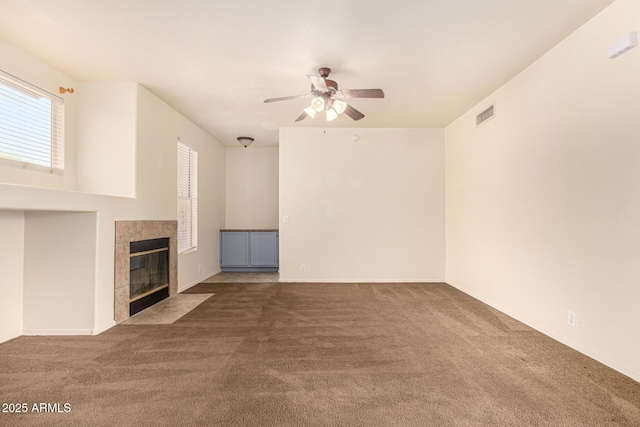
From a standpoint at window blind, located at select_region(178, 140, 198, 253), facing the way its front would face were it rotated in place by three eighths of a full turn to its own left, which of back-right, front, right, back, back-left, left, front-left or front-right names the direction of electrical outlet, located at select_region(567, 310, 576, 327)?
back

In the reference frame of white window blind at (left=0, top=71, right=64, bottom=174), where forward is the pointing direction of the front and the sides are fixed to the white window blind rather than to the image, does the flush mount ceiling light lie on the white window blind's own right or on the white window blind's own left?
on the white window blind's own left

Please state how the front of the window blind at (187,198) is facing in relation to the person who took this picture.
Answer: facing to the right of the viewer

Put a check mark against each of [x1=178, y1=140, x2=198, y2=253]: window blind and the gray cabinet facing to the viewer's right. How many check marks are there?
1

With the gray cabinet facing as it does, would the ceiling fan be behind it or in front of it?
in front

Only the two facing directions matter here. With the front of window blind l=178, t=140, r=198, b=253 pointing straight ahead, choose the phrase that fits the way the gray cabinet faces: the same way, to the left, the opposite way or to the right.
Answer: to the right

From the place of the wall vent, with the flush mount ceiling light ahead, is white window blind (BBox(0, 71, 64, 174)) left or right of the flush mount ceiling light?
left

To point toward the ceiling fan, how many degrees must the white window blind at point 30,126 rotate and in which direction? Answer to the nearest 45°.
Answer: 0° — it already faces it

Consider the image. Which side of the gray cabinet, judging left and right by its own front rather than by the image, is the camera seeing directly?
front

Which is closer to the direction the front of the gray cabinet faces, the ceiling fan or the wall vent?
the ceiling fan

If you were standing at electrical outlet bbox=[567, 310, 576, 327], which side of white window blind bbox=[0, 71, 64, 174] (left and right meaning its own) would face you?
front

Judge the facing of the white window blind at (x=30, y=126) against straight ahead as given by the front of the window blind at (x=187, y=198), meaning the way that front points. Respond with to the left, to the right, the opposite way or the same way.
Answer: the same way

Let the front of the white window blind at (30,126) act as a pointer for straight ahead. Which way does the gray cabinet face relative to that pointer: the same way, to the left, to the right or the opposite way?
to the right

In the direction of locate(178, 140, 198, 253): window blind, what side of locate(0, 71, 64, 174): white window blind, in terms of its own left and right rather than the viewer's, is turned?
left

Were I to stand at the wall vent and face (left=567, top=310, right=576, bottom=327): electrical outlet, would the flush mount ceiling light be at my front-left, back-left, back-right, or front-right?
back-right
